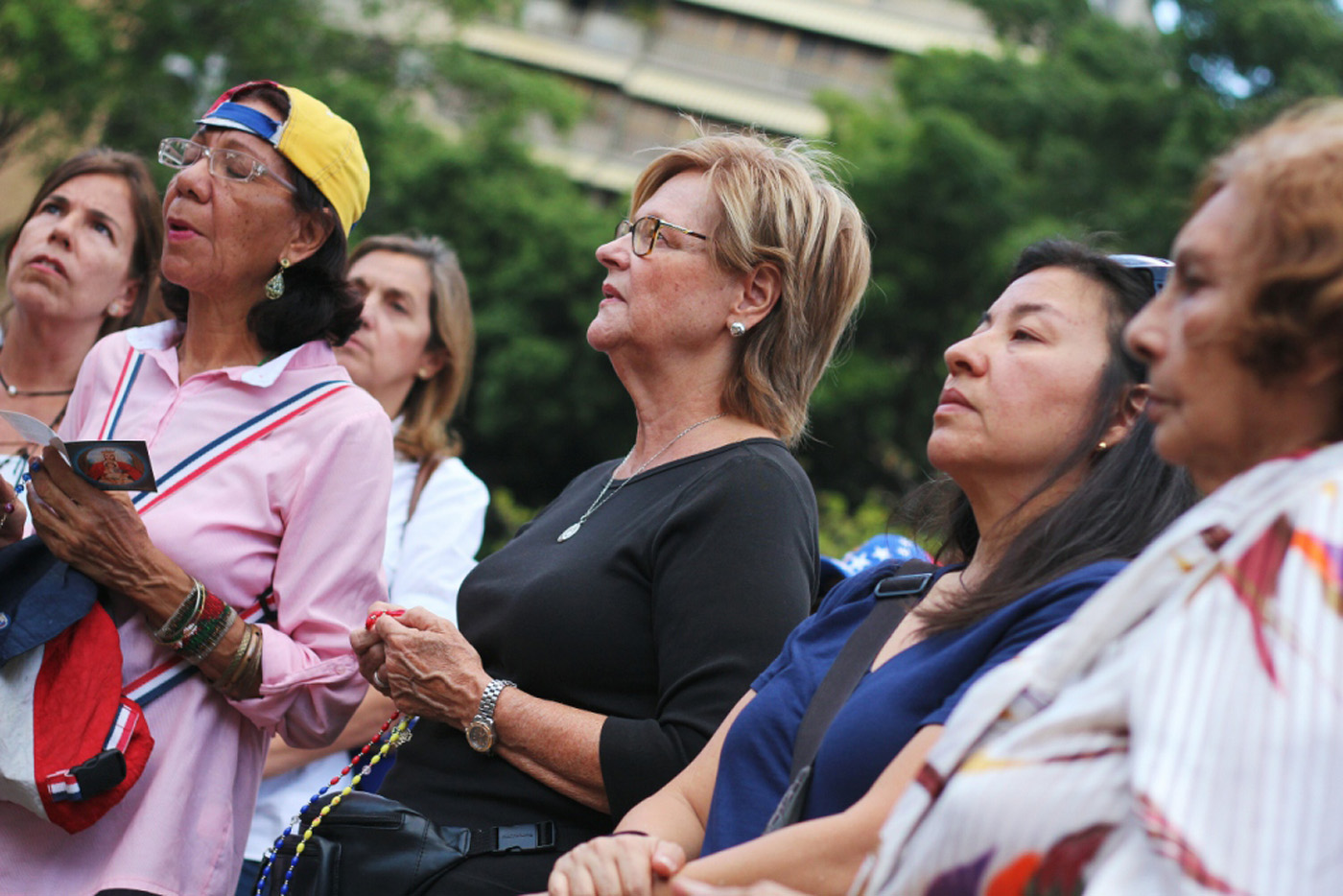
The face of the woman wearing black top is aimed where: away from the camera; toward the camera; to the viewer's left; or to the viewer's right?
to the viewer's left

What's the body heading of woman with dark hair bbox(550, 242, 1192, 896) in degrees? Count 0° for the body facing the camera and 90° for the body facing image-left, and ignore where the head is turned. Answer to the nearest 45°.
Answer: approximately 45°

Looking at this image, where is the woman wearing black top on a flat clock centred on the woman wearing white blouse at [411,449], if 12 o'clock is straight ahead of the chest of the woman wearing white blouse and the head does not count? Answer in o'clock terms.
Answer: The woman wearing black top is roughly at 10 o'clock from the woman wearing white blouse.

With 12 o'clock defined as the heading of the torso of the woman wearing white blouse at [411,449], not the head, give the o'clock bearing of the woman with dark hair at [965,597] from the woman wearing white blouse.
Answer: The woman with dark hair is roughly at 10 o'clock from the woman wearing white blouse.

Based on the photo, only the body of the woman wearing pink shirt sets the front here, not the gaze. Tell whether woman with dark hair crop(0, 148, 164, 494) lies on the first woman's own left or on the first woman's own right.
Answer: on the first woman's own right

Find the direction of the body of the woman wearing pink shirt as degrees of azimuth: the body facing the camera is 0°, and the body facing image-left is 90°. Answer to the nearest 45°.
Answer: approximately 45°

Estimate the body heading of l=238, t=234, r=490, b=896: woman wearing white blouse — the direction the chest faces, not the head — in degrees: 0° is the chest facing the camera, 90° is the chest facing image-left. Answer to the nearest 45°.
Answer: approximately 45°

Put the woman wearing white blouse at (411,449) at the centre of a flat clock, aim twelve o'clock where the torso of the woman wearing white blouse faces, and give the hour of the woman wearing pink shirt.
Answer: The woman wearing pink shirt is roughly at 11 o'clock from the woman wearing white blouse.

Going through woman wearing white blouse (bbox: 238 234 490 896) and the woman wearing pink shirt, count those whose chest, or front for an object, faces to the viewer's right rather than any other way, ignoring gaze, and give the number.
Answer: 0
